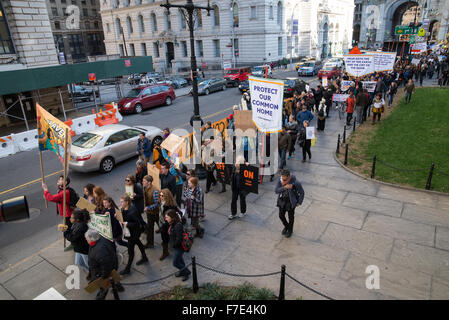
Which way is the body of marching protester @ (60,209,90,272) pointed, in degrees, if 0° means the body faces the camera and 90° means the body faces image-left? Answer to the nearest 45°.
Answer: approximately 90°

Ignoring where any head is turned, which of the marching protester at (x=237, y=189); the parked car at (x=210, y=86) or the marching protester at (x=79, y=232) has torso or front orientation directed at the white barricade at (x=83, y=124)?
the parked car

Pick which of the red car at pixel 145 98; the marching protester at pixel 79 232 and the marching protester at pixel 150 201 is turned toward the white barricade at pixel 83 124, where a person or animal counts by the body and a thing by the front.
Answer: the red car

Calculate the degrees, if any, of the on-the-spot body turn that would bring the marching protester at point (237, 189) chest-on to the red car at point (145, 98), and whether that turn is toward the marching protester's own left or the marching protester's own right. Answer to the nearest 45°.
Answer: approximately 135° to the marching protester's own right

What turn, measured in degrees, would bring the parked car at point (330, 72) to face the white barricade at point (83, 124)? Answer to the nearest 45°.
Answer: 0° — it already faces it

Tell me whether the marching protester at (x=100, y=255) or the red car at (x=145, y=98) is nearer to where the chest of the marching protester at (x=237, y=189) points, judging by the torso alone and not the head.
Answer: the marching protester

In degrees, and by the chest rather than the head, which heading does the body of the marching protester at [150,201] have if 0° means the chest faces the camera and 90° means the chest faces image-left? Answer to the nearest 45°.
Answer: approximately 45°

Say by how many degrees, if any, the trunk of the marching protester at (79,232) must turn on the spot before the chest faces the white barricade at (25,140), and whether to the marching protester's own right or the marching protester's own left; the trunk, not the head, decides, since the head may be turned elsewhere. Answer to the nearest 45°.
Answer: approximately 90° to the marching protester's own right

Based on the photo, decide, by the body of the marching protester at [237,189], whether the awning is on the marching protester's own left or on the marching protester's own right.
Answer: on the marching protester's own right

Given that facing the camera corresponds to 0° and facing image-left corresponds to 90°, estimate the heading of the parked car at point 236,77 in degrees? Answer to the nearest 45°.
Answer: approximately 45°

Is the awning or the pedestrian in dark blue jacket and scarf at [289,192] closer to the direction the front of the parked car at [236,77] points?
the awning

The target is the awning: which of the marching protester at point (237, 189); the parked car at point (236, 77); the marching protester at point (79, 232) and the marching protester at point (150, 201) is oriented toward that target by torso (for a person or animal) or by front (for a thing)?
the parked car
